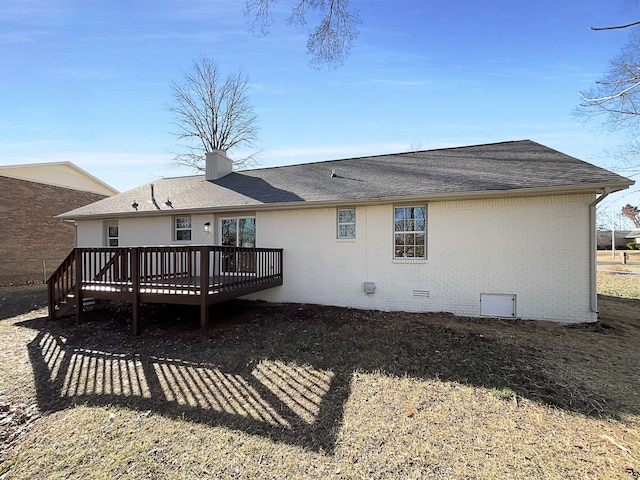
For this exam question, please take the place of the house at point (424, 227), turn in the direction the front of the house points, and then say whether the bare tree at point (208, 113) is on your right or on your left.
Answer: on your left

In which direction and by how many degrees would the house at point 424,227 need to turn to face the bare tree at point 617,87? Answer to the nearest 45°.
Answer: approximately 45° to its right

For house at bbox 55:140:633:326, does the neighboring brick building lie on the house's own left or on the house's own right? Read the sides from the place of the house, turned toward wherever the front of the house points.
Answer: on the house's own left

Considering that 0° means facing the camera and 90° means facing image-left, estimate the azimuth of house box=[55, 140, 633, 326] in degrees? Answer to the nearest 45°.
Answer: approximately 225°

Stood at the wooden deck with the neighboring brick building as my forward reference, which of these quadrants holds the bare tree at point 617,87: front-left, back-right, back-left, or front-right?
back-right
